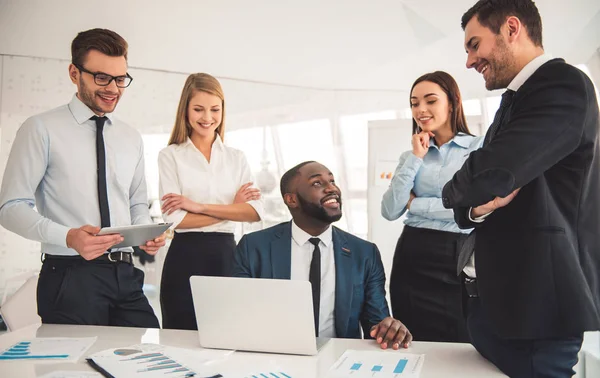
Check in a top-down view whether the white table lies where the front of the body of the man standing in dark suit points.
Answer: yes

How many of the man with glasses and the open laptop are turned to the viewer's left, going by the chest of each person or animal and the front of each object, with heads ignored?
0

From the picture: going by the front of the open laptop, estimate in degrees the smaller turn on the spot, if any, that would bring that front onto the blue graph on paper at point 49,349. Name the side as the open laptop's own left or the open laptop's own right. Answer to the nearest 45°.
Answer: approximately 90° to the open laptop's own left

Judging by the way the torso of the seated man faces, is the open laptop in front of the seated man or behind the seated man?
in front

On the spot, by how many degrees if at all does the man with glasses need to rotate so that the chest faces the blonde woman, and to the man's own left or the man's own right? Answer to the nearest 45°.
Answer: approximately 90° to the man's own left

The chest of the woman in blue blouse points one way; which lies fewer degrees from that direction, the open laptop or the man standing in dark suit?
the open laptop

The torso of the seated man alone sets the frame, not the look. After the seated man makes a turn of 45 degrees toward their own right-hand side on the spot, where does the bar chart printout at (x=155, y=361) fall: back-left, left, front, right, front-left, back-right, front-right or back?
front

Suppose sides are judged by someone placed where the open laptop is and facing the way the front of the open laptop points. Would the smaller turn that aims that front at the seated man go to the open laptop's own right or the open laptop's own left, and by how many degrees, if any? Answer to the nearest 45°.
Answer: approximately 45° to the open laptop's own right

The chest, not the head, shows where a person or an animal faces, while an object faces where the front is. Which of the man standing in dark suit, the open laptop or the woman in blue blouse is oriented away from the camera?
the open laptop

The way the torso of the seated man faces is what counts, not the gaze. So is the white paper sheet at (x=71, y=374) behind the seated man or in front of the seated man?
in front

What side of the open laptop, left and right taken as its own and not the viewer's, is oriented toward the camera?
back

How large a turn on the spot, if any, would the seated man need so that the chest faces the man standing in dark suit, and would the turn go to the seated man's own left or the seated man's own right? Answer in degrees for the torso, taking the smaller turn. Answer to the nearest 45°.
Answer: approximately 45° to the seated man's own left

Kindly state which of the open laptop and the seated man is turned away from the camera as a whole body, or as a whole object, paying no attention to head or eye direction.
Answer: the open laptop

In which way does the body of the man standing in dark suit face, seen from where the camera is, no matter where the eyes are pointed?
to the viewer's left

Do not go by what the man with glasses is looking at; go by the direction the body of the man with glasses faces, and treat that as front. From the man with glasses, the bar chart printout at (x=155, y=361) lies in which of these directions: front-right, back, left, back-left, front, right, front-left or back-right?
front-right

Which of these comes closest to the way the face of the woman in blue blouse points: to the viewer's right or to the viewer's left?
to the viewer's left
